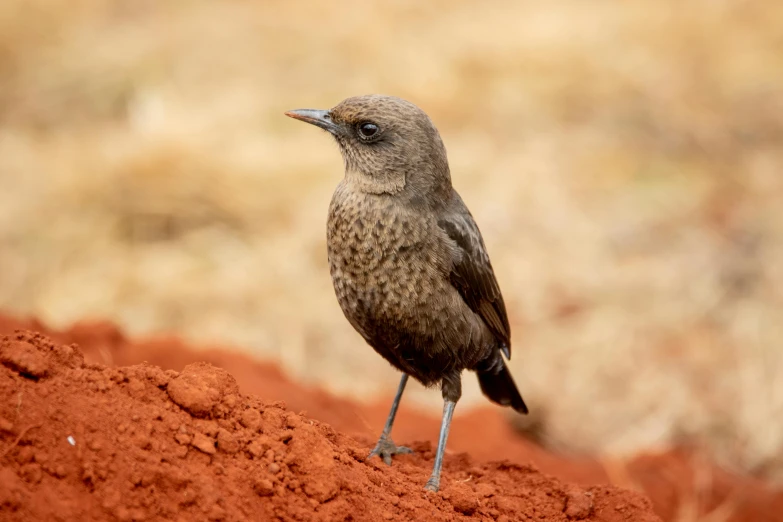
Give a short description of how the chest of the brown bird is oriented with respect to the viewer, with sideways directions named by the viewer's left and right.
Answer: facing the viewer and to the left of the viewer
